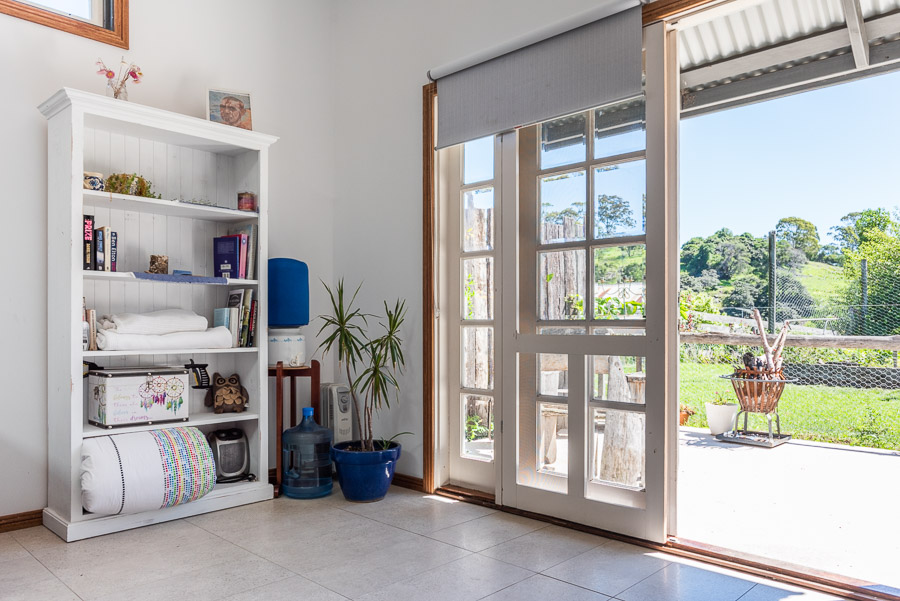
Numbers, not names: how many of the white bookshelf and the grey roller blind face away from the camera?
0

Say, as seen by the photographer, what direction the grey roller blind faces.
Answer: facing the viewer and to the left of the viewer

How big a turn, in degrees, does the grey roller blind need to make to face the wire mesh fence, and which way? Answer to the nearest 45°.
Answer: approximately 180°

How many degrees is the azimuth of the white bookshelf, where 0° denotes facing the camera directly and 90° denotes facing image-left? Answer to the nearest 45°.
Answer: approximately 315°

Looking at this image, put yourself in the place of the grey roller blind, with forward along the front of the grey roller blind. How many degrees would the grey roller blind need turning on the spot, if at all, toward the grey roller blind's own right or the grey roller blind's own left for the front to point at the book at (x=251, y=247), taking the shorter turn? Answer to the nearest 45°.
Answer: approximately 45° to the grey roller blind's own right

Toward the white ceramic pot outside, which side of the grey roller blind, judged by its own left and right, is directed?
back

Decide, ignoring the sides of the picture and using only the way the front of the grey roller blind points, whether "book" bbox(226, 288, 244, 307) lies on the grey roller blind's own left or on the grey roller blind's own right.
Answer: on the grey roller blind's own right

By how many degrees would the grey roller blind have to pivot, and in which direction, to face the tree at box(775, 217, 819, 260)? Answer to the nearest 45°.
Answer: approximately 180°

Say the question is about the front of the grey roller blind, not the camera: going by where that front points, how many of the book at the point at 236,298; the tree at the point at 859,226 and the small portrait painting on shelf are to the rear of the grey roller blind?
1
